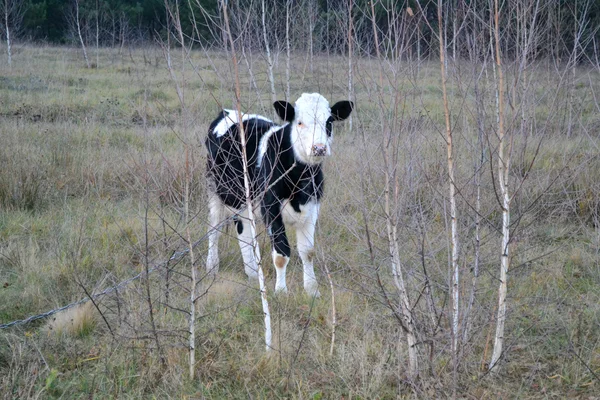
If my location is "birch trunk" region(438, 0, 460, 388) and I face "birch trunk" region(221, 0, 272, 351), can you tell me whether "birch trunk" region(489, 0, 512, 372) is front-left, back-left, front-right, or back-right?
back-right

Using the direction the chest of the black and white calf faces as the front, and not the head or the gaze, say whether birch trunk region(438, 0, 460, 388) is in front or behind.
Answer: in front

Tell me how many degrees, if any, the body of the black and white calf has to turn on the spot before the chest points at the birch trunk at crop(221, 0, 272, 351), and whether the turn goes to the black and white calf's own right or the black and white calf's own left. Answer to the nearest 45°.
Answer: approximately 45° to the black and white calf's own right

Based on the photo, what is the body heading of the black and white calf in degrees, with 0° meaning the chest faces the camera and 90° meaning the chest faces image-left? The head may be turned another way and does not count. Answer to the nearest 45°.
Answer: approximately 315°

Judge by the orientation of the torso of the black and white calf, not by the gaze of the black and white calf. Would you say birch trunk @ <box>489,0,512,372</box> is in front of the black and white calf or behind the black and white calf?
in front
